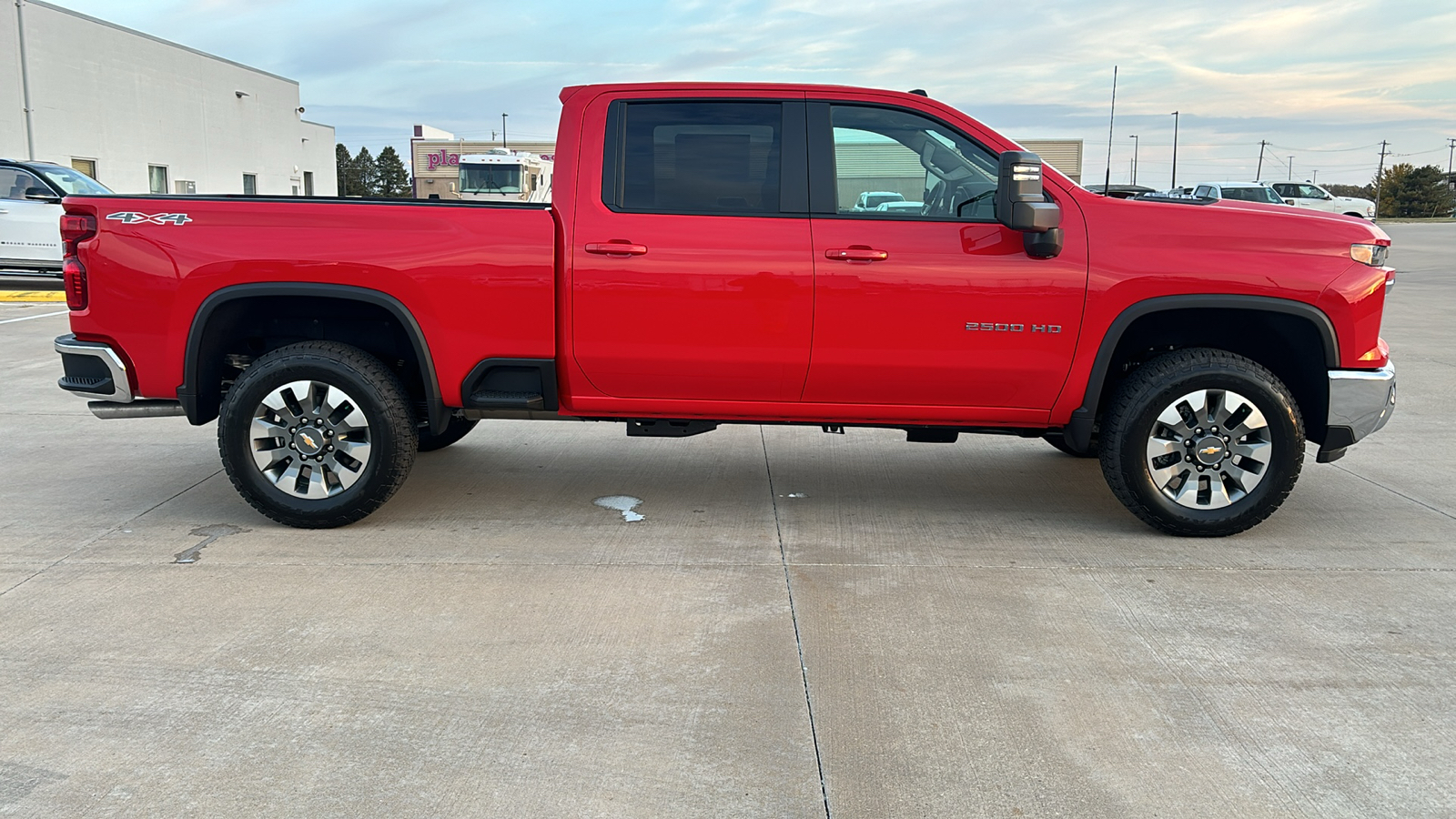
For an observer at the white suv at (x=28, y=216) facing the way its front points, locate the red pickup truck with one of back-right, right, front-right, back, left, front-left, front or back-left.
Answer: front-right

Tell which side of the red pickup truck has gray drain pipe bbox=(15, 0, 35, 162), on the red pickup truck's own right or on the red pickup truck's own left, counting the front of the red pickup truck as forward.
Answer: on the red pickup truck's own left

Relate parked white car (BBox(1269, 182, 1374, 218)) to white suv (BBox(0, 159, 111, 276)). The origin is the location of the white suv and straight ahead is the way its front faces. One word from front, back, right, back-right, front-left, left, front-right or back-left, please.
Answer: front-left

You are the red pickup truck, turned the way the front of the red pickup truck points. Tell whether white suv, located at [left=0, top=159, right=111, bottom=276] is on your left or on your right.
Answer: on your left

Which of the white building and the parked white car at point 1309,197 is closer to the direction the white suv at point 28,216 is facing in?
the parked white car

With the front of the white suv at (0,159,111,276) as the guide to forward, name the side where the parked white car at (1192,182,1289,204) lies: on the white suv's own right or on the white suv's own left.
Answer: on the white suv's own left

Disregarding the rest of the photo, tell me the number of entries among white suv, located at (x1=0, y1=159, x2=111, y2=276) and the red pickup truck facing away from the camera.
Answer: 0

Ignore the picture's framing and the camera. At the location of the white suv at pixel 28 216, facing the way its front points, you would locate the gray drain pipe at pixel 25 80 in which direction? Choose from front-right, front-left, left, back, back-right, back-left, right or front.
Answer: back-left

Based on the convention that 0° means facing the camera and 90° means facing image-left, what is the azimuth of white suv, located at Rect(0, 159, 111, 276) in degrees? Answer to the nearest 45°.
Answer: approximately 315°

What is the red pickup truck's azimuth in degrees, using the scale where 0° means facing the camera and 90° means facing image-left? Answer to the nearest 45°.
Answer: approximately 270°

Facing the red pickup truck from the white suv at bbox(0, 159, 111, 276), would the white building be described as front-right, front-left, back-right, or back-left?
back-left

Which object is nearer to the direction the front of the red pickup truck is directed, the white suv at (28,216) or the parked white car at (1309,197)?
the parked white car
